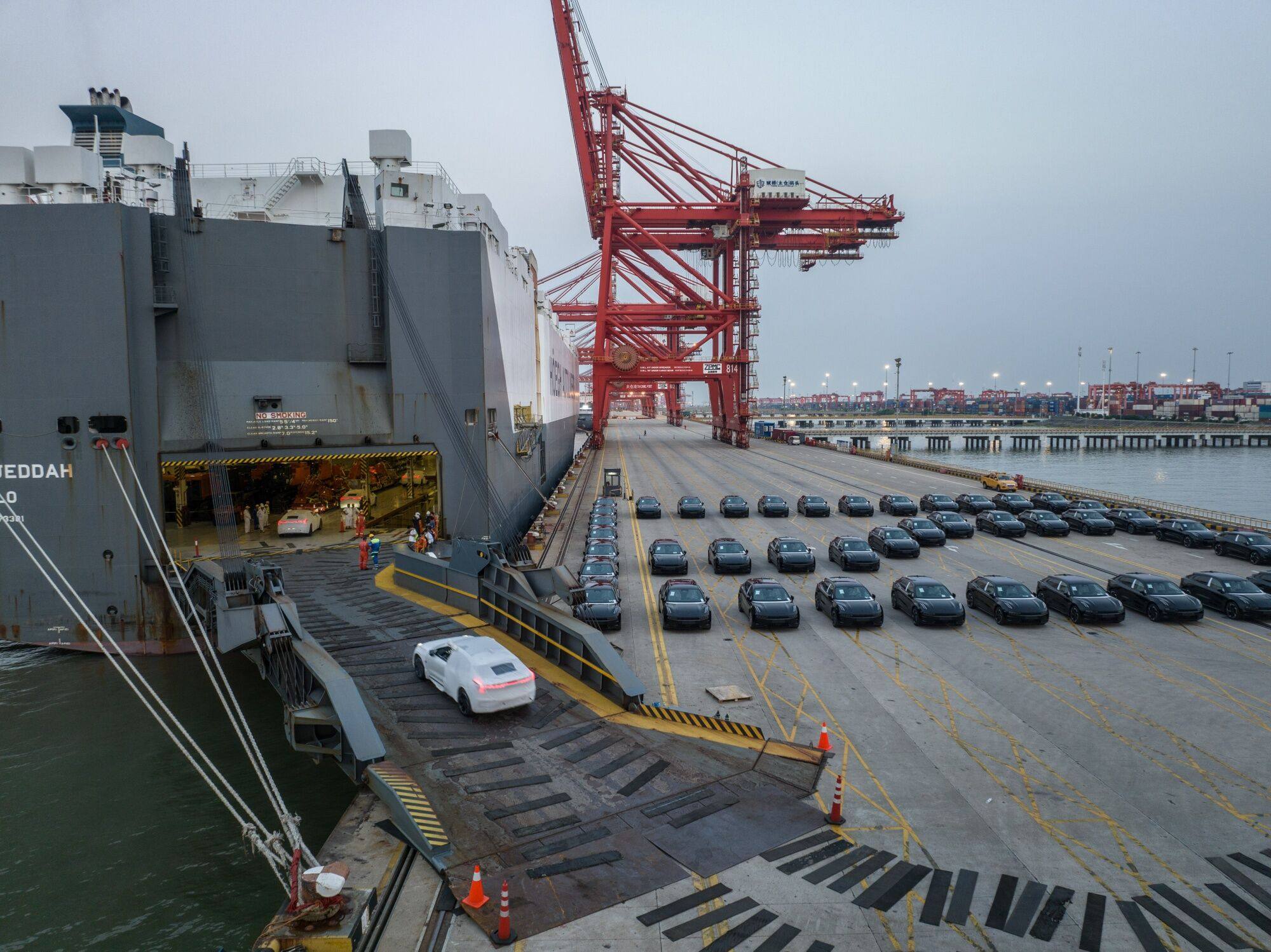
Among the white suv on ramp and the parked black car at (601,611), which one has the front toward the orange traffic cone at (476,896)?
the parked black car

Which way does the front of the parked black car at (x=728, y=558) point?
toward the camera

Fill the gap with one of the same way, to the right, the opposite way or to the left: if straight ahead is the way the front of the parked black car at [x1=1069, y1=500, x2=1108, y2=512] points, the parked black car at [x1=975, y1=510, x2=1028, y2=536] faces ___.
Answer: the same way

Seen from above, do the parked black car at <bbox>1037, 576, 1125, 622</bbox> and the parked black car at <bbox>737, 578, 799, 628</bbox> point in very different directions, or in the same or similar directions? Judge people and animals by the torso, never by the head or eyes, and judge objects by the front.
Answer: same or similar directions

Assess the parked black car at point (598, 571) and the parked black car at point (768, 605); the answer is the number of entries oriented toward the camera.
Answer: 2

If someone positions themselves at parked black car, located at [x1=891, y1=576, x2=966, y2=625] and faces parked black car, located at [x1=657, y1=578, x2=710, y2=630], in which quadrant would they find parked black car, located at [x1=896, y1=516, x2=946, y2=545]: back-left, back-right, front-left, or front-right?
back-right

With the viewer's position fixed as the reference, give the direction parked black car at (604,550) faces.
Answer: facing the viewer

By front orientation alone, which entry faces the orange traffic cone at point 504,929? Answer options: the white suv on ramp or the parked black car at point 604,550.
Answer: the parked black car

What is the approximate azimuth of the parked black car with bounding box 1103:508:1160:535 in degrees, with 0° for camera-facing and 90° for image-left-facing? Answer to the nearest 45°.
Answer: approximately 315°

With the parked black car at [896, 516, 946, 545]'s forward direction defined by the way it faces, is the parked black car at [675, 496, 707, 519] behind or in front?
behind

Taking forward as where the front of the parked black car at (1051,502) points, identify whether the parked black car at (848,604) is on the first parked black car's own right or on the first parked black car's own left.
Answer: on the first parked black car's own right

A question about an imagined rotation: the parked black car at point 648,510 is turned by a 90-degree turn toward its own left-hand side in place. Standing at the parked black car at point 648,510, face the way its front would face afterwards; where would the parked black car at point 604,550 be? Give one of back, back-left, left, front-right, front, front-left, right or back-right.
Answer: right

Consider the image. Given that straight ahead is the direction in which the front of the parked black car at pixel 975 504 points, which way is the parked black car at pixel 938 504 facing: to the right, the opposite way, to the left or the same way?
the same way

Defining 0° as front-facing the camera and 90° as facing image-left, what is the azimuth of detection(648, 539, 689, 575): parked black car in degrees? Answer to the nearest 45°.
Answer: approximately 0°

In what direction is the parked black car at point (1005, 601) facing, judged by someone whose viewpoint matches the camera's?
facing the viewer and to the right of the viewer

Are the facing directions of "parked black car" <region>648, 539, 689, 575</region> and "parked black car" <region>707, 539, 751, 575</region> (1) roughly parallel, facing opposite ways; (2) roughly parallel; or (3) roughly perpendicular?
roughly parallel

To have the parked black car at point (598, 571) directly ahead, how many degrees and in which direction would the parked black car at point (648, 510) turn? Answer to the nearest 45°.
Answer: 0° — it already faces it

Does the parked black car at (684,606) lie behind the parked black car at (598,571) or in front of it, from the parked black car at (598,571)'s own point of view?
in front

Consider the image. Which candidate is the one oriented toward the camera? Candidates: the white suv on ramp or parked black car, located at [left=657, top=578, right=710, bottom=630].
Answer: the parked black car

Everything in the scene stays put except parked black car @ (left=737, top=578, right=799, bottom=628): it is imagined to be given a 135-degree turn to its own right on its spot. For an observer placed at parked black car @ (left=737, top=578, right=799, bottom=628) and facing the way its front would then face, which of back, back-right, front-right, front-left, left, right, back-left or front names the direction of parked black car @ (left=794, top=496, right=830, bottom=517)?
front-right

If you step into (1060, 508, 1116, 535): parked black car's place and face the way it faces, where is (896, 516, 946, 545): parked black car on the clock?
(896, 516, 946, 545): parked black car is roughly at 3 o'clock from (1060, 508, 1116, 535): parked black car.

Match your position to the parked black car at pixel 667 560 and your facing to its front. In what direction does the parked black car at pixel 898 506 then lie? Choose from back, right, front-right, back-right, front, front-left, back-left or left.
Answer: back-left

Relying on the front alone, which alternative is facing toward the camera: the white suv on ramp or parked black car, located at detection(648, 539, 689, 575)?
the parked black car
